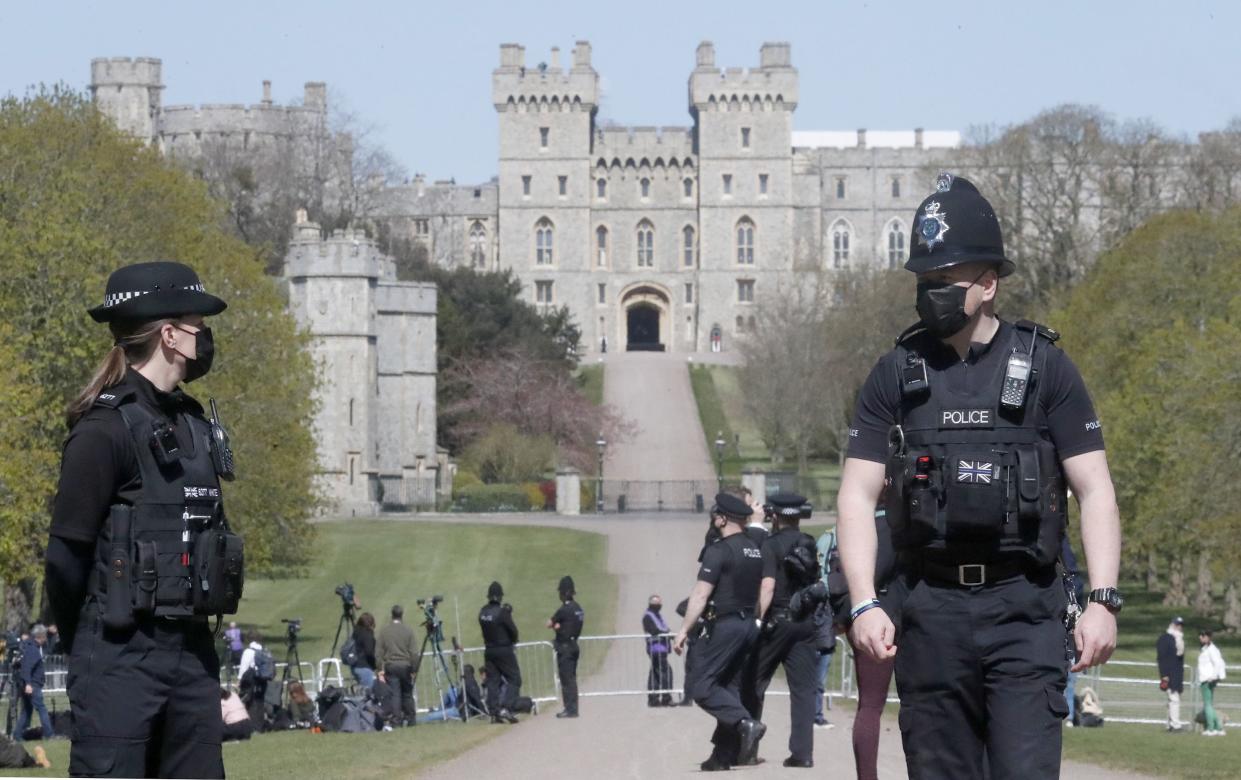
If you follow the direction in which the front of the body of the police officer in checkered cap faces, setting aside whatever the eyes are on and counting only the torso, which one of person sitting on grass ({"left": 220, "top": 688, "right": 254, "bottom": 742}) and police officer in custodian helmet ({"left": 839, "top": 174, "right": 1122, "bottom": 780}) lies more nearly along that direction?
the police officer in custodian helmet

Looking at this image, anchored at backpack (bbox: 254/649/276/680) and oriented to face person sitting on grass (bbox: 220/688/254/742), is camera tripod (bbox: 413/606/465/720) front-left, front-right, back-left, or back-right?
back-left

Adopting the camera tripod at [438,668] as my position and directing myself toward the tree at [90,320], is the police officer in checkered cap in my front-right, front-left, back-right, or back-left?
back-left

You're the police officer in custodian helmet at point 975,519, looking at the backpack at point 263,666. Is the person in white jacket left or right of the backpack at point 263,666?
right

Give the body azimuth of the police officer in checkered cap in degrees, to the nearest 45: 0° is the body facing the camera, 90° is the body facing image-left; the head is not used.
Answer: approximately 315°

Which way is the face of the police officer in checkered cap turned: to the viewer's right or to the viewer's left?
to the viewer's right

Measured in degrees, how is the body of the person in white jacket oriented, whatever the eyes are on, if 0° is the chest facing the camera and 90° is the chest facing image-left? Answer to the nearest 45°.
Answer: approximately 90°

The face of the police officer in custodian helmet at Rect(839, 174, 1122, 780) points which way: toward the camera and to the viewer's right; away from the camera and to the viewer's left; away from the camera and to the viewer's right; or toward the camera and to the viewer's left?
toward the camera and to the viewer's left

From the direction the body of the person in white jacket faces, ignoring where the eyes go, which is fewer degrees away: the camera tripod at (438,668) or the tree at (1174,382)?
the camera tripod

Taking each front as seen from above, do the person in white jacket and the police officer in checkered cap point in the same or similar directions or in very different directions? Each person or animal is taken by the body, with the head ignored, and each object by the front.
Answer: very different directions
